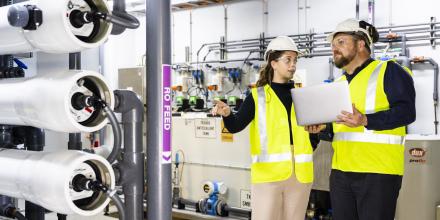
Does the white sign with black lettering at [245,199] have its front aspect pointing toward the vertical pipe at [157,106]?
yes

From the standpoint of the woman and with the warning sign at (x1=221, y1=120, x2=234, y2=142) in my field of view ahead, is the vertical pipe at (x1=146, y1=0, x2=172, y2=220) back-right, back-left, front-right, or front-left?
back-left

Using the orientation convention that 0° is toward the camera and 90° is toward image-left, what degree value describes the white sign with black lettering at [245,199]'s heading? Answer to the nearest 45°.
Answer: approximately 0°

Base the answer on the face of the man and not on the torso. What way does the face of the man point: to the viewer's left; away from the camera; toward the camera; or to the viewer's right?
to the viewer's left

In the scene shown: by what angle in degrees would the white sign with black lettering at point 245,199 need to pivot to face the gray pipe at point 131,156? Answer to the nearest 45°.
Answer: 0° — it already faces it

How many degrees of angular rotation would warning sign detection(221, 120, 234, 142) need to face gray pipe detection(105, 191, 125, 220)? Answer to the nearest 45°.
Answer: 0° — it already faces it

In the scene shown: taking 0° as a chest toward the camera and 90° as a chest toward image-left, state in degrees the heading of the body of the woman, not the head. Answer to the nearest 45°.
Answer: approximately 315°

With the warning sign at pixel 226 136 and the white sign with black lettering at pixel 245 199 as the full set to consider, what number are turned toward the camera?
2

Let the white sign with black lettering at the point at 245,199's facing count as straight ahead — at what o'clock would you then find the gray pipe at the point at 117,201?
The gray pipe is roughly at 12 o'clock from the white sign with black lettering.

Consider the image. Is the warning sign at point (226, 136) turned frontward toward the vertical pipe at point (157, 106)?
yes
